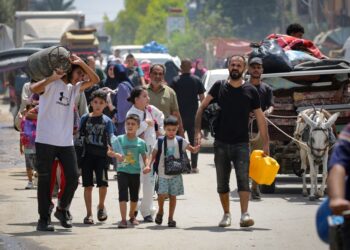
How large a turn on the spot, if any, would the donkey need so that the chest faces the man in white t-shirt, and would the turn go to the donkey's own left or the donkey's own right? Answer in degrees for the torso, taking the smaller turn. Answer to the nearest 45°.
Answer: approximately 45° to the donkey's own right

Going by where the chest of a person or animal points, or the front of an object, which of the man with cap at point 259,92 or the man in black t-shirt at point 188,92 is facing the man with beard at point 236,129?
the man with cap at point 259,92

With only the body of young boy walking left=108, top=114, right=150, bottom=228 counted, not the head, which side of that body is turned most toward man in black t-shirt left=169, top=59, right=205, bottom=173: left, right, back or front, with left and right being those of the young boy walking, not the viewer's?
back

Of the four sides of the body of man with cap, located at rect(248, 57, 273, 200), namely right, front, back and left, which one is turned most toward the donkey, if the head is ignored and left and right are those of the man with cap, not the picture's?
left

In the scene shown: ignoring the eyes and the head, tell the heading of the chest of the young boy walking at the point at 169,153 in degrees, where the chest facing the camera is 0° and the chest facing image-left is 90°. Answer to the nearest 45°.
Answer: approximately 0°

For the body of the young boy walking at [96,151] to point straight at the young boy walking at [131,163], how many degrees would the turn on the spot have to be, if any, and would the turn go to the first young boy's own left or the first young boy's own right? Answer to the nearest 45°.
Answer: approximately 45° to the first young boy's own left
